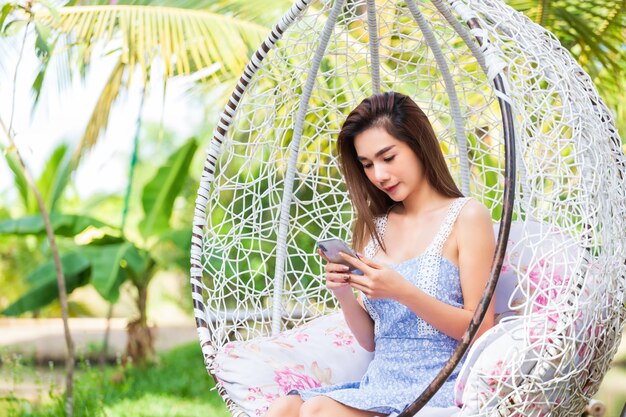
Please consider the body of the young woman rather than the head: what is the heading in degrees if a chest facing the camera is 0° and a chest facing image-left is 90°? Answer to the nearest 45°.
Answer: approximately 45°

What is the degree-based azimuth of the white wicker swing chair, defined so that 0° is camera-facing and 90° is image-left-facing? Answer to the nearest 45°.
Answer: approximately 45°

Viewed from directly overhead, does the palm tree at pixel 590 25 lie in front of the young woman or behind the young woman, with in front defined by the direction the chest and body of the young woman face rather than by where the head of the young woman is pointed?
behind

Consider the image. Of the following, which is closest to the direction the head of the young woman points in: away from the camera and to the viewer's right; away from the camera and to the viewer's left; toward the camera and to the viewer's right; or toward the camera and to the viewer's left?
toward the camera and to the viewer's left

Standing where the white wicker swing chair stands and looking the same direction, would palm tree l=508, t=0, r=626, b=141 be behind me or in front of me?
behind
